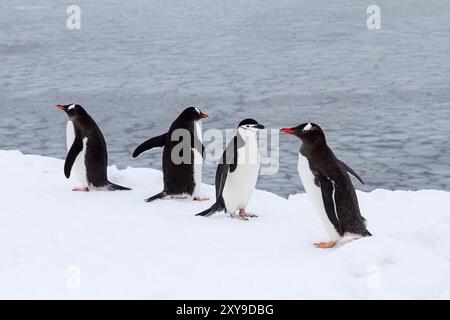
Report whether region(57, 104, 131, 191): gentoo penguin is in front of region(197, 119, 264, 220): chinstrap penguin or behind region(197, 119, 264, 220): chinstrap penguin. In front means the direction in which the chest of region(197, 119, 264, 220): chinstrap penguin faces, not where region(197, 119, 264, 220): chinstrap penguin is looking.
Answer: behind

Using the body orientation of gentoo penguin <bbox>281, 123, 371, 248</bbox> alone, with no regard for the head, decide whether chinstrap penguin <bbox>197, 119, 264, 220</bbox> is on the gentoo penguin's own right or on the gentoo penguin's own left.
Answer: on the gentoo penguin's own right

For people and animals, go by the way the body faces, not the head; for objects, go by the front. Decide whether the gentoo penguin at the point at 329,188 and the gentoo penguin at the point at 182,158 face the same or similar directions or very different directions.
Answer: very different directions

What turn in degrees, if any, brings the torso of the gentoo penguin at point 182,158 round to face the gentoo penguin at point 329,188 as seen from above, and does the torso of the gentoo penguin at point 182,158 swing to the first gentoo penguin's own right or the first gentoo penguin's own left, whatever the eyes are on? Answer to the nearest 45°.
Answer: approximately 45° to the first gentoo penguin's own right

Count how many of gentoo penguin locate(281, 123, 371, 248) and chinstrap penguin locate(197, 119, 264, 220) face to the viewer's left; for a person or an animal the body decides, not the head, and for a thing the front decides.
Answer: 1

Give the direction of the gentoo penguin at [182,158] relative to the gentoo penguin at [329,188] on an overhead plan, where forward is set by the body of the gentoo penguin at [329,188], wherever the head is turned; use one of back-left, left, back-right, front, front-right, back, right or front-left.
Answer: front-right

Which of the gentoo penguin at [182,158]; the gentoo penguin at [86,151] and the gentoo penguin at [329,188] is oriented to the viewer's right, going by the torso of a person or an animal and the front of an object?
the gentoo penguin at [182,158]

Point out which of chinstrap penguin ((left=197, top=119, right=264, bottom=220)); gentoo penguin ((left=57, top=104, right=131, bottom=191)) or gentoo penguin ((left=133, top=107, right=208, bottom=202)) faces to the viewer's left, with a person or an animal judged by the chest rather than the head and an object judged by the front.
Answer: gentoo penguin ((left=57, top=104, right=131, bottom=191))

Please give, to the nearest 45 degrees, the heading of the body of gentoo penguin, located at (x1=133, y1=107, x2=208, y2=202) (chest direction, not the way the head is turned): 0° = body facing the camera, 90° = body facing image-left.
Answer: approximately 270°

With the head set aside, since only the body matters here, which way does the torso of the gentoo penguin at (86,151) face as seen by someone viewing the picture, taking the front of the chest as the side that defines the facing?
to the viewer's left

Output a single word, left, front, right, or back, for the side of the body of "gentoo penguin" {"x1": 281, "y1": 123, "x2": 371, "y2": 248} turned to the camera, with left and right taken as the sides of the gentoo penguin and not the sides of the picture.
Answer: left

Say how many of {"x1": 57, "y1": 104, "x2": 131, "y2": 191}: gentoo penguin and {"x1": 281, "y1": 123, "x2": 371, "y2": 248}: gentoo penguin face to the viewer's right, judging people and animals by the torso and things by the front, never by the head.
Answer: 0
